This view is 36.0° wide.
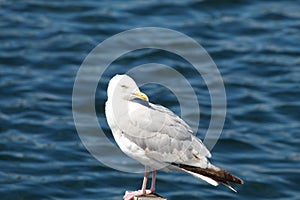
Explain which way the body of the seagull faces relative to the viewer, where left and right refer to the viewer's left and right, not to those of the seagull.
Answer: facing to the left of the viewer
